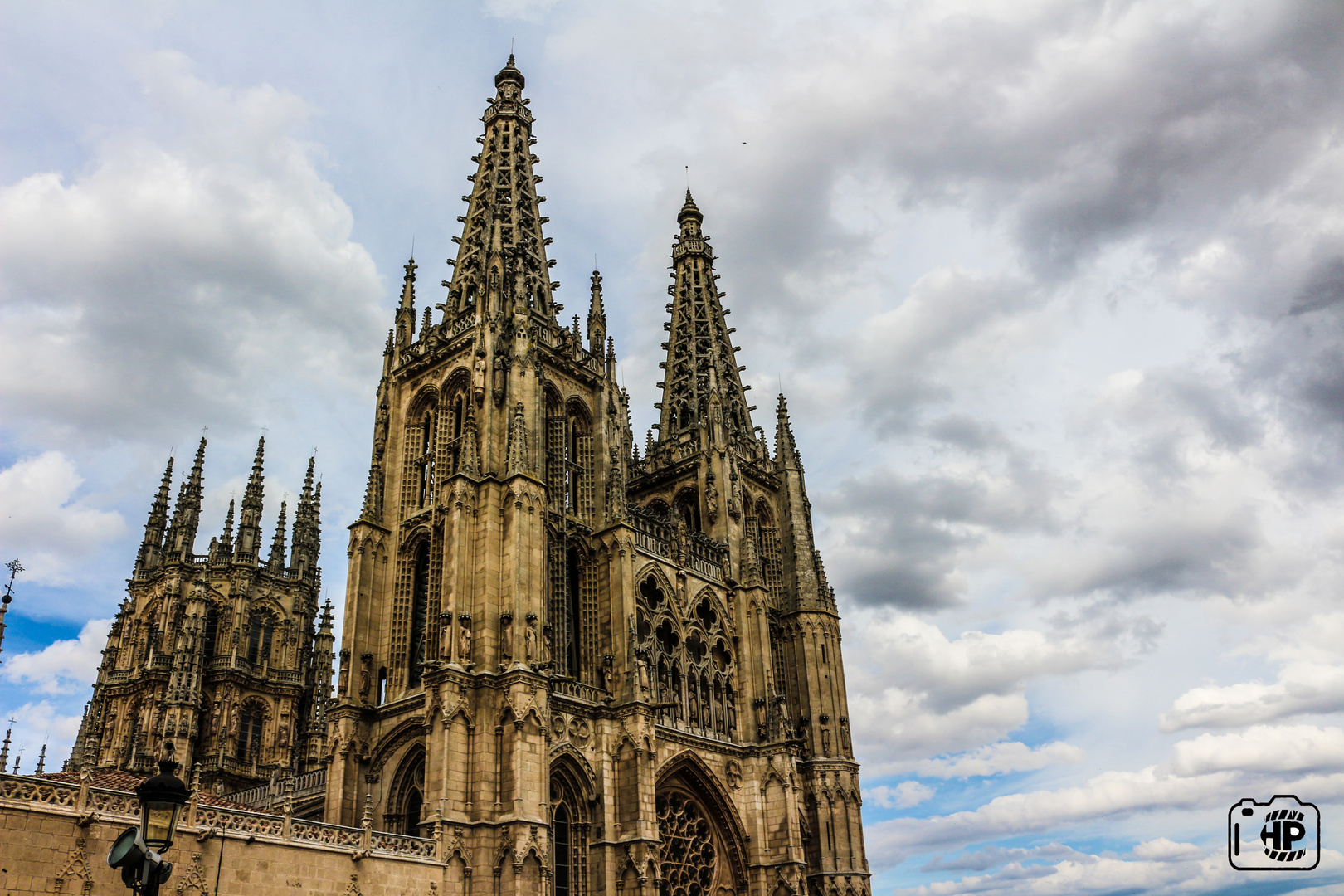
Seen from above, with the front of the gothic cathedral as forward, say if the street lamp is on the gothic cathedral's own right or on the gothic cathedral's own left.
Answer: on the gothic cathedral's own right
